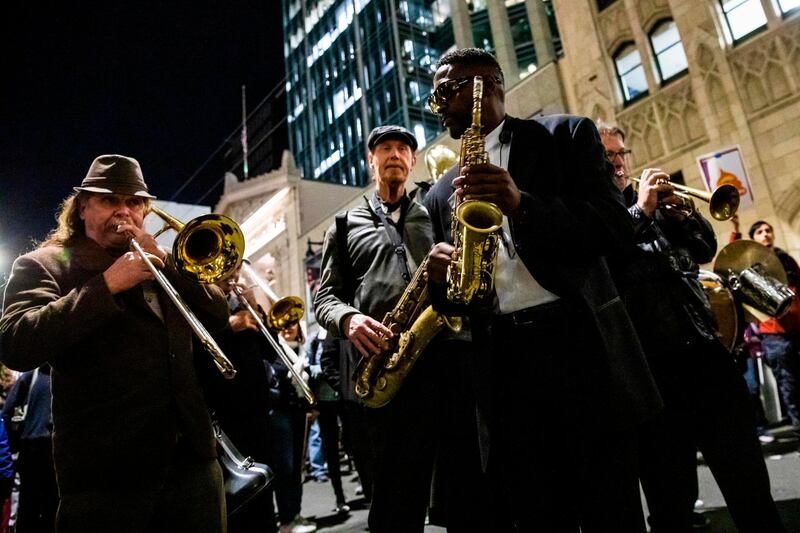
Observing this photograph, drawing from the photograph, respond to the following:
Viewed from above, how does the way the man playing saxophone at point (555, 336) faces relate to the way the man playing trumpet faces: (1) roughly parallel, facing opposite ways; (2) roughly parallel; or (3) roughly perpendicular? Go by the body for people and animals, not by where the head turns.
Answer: roughly perpendicular

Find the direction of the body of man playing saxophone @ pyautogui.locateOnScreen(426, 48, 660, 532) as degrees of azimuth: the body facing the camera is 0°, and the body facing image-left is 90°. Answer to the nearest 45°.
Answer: approximately 45°

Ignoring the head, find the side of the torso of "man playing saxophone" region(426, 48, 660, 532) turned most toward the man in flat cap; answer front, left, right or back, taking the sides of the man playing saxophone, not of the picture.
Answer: right

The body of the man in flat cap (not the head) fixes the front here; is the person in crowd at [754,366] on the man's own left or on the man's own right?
on the man's own left

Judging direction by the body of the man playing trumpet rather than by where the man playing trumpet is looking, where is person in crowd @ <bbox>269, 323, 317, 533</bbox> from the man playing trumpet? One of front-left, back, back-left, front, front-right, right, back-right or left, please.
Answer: back-right

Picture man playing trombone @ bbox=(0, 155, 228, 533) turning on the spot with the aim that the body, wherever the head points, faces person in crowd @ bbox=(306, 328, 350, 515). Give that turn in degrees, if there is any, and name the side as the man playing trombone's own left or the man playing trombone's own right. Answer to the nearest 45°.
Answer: approximately 90° to the man playing trombone's own left

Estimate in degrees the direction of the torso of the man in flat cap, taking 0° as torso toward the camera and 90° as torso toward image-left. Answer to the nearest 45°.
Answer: approximately 0°
